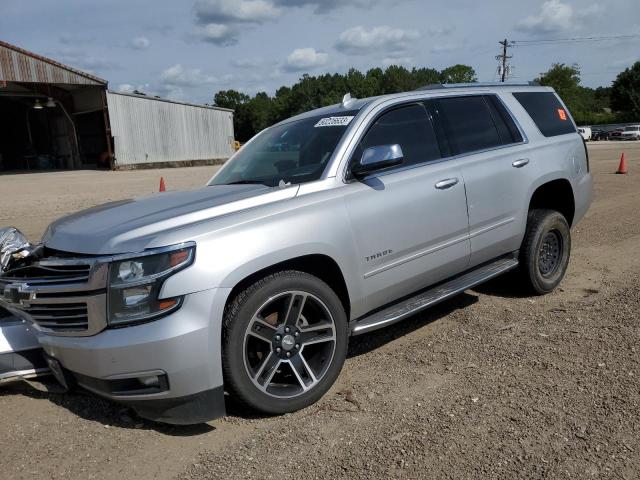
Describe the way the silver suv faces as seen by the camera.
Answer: facing the viewer and to the left of the viewer

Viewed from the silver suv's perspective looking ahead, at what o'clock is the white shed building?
The white shed building is roughly at 4 o'clock from the silver suv.
